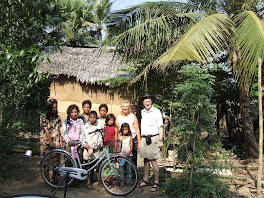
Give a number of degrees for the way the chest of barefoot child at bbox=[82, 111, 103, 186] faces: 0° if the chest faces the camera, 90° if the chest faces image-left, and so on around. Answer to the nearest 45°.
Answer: approximately 0°

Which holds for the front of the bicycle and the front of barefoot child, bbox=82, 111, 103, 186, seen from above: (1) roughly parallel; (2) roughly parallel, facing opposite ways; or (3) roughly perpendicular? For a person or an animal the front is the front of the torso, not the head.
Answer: roughly perpendicular

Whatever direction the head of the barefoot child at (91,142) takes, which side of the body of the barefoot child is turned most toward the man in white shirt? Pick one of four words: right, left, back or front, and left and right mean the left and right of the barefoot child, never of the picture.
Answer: left

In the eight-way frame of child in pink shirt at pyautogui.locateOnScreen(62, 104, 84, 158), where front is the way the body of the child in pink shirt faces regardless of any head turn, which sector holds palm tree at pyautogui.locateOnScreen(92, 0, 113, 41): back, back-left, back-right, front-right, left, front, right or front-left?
back

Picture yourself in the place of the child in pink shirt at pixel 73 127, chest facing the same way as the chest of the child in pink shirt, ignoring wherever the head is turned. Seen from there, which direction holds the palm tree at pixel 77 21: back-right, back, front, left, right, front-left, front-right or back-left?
back

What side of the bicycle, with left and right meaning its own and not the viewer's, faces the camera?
right

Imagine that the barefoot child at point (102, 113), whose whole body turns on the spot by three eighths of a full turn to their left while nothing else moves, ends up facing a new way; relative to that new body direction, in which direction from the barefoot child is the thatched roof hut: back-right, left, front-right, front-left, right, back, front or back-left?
front-left

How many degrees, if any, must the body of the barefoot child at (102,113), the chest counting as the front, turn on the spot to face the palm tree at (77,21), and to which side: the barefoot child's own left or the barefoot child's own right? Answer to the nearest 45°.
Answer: approximately 180°
